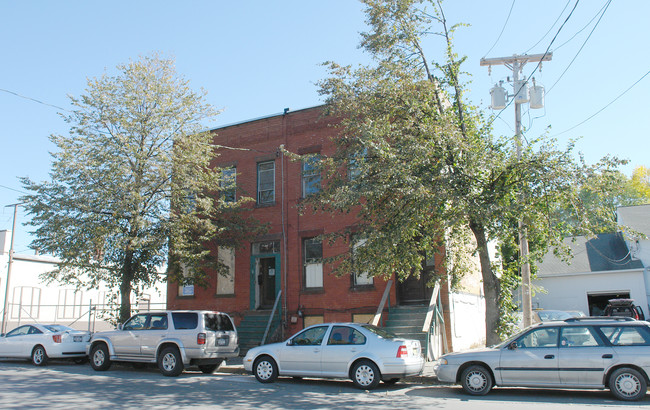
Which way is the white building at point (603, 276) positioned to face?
toward the camera

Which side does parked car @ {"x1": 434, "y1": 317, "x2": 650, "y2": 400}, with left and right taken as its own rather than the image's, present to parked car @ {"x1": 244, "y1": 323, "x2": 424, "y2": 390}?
front

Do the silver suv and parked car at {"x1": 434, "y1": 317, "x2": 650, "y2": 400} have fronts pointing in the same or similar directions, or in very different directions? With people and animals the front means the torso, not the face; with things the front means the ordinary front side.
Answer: same or similar directions

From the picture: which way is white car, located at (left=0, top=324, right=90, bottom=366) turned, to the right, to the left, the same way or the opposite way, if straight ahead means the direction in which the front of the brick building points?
to the right

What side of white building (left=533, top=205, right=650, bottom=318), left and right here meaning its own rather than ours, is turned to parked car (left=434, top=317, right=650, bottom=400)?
front

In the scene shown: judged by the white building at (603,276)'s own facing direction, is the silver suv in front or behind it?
in front

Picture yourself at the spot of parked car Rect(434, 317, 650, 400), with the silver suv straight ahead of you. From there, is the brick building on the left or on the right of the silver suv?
right

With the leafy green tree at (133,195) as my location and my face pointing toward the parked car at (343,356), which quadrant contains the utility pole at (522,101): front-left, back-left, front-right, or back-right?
front-left

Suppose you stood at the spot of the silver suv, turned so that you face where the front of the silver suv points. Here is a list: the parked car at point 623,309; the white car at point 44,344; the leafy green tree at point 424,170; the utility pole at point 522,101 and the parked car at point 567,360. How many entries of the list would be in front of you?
1

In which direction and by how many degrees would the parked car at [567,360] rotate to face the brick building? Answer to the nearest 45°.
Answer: approximately 45° to its right

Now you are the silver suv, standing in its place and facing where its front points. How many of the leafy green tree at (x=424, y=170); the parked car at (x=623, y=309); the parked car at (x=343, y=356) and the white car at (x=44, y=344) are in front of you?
1

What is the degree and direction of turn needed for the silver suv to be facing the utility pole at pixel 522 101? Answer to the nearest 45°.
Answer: approximately 135° to its right

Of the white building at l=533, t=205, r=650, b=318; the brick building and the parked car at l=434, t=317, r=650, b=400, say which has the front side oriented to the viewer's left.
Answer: the parked car

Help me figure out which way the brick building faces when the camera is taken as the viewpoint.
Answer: facing the viewer

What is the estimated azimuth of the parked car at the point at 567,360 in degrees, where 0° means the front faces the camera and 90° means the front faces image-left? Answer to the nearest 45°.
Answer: approximately 90°

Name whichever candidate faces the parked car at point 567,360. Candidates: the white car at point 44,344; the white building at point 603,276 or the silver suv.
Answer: the white building

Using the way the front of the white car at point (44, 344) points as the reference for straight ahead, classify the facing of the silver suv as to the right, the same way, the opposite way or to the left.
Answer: the same way
